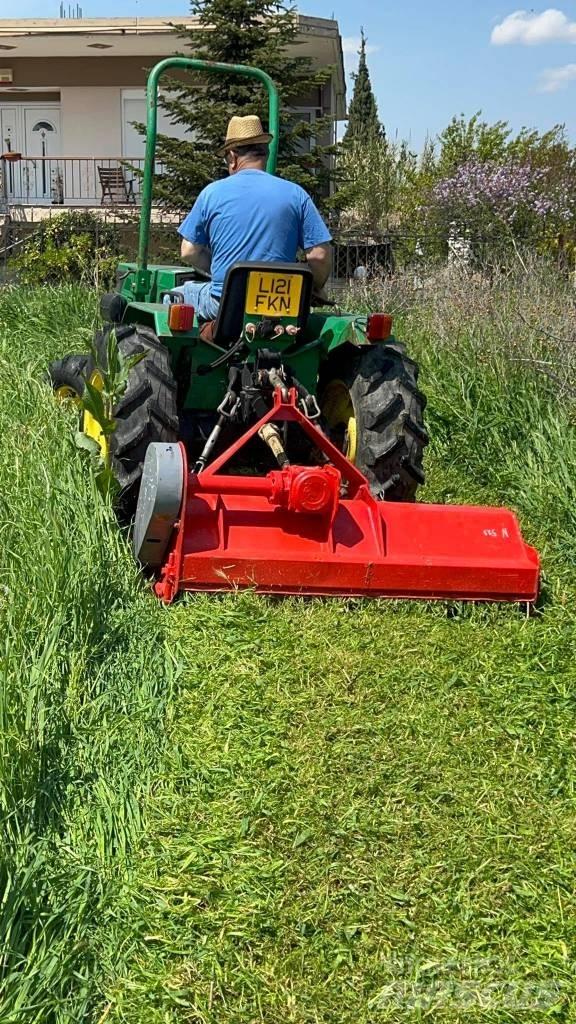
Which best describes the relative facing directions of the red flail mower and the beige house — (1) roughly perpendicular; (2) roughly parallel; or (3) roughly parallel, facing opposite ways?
roughly parallel, facing opposite ways

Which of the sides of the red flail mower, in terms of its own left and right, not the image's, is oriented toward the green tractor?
front

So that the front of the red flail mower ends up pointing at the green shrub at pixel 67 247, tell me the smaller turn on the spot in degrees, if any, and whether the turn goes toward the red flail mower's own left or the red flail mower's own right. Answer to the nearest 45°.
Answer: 0° — it already faces it

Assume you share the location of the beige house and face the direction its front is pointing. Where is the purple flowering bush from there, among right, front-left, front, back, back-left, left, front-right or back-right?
front-left

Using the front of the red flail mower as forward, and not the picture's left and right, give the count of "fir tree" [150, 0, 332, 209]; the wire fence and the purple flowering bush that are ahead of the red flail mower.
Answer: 3

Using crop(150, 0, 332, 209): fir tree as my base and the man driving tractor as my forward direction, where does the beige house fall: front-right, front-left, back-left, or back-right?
back-right

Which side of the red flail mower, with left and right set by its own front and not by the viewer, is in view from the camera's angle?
back

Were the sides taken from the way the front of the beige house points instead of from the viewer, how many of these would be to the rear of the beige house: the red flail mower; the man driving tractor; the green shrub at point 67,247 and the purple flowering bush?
0

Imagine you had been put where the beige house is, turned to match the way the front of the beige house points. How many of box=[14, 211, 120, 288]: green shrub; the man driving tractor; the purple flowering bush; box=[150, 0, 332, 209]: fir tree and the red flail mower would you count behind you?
0

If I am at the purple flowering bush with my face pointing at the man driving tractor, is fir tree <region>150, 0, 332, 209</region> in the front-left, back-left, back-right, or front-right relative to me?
front-right

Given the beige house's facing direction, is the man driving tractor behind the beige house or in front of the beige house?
in front

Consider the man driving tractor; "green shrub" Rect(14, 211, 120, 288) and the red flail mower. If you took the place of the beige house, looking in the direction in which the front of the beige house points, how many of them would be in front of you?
3

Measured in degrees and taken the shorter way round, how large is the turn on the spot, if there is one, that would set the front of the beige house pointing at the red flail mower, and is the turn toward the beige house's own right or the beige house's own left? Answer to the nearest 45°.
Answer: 0° — it already faces it

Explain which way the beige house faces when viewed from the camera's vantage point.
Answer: facing the viewer

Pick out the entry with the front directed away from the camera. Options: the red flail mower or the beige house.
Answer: the red flail mower

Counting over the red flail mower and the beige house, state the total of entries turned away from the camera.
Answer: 1

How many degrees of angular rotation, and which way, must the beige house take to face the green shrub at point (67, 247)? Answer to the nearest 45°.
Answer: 0° — it already faces it

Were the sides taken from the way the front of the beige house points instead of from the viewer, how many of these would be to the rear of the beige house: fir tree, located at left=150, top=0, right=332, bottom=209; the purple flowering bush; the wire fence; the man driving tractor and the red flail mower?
0
